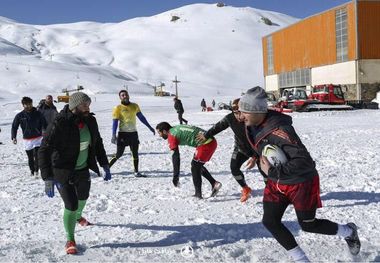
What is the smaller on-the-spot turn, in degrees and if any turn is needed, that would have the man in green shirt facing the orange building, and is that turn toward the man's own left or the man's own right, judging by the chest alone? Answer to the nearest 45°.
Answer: approximately 135° to the man's own right

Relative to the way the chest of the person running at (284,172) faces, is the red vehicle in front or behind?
behind

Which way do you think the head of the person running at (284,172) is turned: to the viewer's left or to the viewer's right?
to the viewer's left

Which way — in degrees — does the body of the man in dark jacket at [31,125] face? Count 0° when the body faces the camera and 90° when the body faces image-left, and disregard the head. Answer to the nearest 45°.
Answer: approximately 0°

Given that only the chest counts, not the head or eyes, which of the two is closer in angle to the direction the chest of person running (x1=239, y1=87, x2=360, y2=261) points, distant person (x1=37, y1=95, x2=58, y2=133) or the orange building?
the distant person

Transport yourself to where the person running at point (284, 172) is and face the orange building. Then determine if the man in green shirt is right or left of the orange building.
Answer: left

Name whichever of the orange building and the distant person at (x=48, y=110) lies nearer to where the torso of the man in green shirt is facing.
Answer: the distant person

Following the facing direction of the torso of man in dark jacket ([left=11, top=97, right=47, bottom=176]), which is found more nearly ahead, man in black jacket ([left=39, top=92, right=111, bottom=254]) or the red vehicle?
the man in black jacket

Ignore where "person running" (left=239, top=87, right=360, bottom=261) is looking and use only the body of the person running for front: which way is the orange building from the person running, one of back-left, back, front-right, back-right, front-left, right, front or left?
back-right

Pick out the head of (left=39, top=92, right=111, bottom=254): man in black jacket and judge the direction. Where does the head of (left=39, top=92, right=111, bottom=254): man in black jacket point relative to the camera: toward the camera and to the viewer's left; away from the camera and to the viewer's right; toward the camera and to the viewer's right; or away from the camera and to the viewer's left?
toward the camera and to the viewer's right

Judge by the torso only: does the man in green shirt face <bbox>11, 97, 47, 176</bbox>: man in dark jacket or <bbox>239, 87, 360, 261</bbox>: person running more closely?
the man in dark jacket

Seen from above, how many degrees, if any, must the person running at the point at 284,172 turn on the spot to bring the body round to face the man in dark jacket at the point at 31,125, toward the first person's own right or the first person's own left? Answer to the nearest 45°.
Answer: approximately 90° to the first person's own right

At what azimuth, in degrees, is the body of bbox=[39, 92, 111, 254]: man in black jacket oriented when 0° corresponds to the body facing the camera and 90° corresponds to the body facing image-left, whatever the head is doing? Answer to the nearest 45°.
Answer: approximately 315°

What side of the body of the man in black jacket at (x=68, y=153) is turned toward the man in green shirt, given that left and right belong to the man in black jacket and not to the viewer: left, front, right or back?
left

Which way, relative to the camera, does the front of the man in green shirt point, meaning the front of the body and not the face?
to the viewer's left
